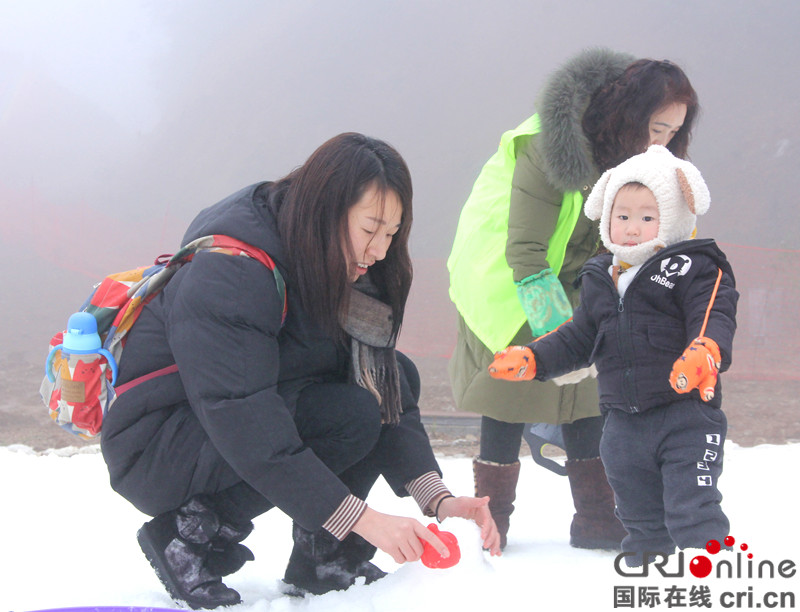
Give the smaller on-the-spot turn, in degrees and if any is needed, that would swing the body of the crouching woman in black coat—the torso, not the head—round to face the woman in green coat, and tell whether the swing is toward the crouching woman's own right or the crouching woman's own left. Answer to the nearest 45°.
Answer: approximately 45° to the crouching woman's own left

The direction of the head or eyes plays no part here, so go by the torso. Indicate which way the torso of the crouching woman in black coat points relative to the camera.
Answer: to the viewer's right

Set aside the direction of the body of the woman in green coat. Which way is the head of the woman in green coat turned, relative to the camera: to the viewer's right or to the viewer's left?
to the viewer's right
